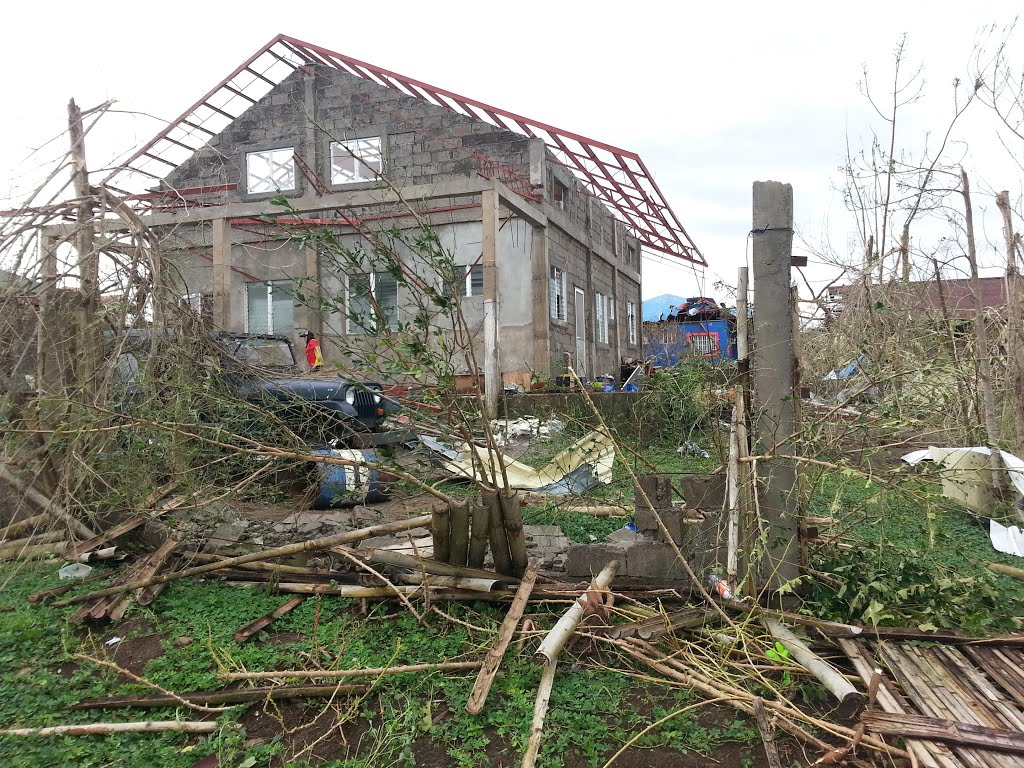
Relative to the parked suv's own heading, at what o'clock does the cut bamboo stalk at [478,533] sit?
The cut bamboo stalk is roughly at 1 o'clock from the parked suv.

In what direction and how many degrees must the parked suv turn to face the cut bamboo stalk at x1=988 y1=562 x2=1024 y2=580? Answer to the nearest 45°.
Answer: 0° — it already faces it

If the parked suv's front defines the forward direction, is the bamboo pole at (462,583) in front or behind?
in front

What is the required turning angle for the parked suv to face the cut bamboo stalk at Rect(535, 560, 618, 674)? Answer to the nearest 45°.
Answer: approximately 45° to its right

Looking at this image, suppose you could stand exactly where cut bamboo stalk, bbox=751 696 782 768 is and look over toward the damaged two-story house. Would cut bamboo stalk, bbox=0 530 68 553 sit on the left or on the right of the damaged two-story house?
left

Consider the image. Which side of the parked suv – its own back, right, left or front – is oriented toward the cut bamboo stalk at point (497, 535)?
front

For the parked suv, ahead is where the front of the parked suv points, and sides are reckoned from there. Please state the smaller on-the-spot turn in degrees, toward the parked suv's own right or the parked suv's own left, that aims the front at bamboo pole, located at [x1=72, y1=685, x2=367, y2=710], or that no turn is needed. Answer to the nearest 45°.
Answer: approximately 45° to the parked suv's own right

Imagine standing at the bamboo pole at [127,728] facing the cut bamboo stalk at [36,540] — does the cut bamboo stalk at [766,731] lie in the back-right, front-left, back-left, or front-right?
back-right

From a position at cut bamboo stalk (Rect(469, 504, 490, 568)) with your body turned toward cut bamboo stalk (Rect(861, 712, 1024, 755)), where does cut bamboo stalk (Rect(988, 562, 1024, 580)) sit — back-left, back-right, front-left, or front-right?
front-left

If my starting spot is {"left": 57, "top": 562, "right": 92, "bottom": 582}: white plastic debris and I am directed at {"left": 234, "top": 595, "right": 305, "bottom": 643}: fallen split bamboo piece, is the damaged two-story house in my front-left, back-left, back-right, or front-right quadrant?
back-left

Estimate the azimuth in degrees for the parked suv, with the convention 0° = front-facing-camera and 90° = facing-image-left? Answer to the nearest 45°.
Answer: approximately 315°

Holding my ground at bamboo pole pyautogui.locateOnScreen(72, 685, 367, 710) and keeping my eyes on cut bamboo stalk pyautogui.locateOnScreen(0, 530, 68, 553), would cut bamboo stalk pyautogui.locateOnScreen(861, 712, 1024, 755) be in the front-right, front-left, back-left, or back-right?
back-right

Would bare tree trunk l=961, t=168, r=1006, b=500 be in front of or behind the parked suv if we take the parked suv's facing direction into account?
in front

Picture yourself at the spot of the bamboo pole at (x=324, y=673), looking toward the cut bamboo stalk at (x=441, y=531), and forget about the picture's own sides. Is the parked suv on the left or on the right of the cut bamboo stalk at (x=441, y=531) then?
left

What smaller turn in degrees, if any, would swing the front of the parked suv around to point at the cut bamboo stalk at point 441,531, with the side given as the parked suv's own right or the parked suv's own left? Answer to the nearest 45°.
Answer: approximately 45° to the parked suv's own right
